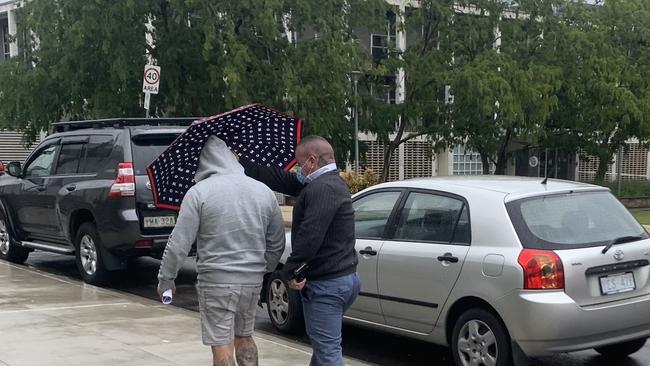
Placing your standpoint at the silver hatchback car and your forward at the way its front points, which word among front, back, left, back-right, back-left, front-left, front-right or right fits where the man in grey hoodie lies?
left

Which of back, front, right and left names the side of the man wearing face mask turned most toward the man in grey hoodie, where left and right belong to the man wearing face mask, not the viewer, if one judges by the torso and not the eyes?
front

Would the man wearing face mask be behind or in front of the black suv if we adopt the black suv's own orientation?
behind

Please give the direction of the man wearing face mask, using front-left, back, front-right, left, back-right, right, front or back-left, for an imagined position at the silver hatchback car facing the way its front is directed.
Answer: left

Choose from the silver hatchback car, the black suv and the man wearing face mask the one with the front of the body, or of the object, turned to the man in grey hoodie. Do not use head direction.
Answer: the man wearing face mask

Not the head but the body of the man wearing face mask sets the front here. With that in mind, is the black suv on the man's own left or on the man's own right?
on the man's own right

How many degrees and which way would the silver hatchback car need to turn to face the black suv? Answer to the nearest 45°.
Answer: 0° — it already faces it

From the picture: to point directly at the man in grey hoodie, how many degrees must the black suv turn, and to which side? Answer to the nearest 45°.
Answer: approximately 135° to its left

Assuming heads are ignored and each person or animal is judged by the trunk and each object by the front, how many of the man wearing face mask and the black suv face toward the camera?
0

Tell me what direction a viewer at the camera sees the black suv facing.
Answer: facing away from the viewer and to the left of the viewer

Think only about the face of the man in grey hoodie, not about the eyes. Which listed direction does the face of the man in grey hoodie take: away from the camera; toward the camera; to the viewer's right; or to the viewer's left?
away from the camera

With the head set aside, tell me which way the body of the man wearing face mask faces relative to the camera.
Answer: to the viewer's left

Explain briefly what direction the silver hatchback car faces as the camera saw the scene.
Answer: facing away from the viewer and to the left of the viewer
